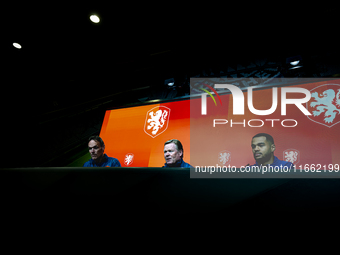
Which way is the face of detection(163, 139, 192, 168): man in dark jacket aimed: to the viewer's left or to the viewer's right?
to the viewer's left

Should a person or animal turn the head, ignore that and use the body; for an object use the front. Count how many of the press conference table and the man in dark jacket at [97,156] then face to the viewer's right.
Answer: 0

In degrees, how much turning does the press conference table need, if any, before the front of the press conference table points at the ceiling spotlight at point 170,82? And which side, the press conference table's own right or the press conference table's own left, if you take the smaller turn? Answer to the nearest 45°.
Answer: approximately 180°

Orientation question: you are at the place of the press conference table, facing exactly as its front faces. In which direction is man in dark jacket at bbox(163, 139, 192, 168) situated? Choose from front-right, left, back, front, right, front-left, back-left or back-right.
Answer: back

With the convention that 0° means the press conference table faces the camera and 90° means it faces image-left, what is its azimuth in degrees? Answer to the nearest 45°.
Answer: approximately 0°

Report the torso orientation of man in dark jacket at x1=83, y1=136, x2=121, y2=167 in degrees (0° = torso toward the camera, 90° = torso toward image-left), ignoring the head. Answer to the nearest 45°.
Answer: approximately 45°

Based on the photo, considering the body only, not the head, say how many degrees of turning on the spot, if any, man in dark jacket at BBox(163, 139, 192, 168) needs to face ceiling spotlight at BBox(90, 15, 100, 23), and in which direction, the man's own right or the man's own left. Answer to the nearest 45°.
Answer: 0° — they already face it
